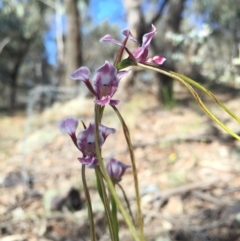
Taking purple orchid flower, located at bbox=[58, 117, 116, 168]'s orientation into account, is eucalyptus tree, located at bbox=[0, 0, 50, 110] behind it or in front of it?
behind

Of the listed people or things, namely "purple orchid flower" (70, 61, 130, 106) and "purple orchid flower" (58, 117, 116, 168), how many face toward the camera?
2

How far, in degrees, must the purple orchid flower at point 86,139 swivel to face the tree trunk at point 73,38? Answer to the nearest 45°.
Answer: approximately 180°

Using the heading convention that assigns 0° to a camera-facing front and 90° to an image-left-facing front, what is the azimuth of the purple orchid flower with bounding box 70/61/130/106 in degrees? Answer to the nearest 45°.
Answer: approximately 0°

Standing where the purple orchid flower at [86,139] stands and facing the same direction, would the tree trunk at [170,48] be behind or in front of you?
behind

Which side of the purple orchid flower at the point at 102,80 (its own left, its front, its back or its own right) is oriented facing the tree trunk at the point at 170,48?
back

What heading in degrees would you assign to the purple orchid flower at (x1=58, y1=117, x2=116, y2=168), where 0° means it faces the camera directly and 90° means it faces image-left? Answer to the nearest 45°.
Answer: approximately 0°
